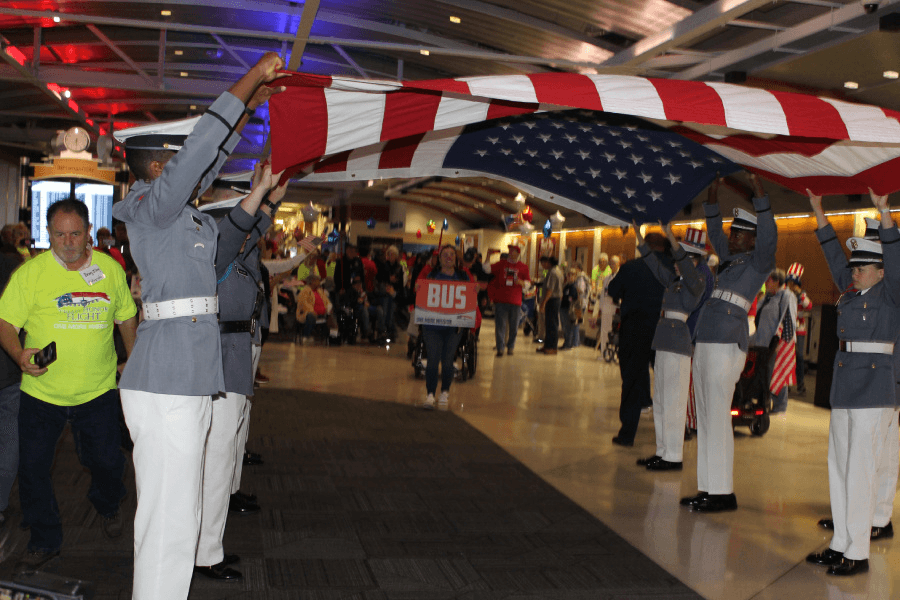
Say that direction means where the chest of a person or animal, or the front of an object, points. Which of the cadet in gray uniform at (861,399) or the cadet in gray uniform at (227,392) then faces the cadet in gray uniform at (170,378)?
the cadet in gray uniform at (861,399)

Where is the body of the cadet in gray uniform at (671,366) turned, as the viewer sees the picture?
to the viewer's left

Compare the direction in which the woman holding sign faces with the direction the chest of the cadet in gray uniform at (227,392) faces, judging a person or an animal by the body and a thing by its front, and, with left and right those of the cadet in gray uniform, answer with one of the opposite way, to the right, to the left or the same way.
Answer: to the right

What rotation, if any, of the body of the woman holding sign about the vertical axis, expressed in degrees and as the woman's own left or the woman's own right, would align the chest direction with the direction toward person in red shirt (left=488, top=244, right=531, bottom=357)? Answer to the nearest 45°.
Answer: approximately 180°

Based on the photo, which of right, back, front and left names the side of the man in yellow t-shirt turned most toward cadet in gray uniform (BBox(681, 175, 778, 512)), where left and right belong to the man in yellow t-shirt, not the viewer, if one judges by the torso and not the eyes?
left

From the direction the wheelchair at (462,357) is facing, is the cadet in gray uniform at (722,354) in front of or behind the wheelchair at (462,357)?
in front

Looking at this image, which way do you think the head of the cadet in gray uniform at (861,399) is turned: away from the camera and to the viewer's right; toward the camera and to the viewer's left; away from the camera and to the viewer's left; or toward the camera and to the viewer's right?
toward the camera and to the viewer's left

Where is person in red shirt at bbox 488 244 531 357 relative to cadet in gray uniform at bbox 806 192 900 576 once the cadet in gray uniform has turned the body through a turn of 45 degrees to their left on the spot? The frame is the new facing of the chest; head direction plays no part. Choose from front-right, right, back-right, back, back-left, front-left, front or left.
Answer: back-right

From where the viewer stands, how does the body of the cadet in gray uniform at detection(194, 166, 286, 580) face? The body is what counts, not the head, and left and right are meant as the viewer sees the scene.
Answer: facing to the right of the viewer

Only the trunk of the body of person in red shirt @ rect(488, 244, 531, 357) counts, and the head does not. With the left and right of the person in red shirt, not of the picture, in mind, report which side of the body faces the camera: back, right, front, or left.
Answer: front

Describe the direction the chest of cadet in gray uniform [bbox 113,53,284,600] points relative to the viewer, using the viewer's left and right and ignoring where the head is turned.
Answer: facing to the right of the viewer

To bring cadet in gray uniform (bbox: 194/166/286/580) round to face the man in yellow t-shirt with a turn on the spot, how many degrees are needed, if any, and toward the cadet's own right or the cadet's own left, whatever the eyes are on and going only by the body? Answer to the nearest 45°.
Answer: approximately 180°

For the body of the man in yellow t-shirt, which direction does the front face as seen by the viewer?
toward the camera

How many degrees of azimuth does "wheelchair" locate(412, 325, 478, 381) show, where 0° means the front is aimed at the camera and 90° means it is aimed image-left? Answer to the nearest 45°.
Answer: approximately 0°

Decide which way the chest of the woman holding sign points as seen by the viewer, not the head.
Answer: toward the camera

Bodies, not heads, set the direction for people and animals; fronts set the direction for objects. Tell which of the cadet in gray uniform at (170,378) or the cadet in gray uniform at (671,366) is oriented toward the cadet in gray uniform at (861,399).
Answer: the cadet in gray uniform at (170,378)

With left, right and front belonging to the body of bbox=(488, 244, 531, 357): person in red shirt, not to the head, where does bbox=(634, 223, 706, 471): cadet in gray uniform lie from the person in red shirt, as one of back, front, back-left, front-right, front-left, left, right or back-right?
front

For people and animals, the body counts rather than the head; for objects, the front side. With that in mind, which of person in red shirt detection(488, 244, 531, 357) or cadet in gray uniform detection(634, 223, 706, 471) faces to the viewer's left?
the cadet in gray uniform
